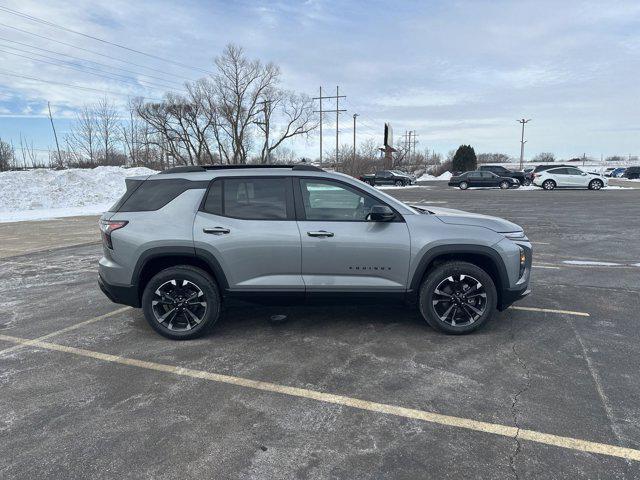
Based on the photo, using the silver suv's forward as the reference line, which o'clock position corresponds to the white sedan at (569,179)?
The white sedan is roughly at 10 o'clock from the silver suv.

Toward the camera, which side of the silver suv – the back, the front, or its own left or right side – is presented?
right

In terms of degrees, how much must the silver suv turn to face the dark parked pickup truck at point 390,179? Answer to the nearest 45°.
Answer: approximately 90° to its left

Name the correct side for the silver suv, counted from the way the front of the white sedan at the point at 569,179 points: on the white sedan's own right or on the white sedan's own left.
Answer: on the white sedan's own right

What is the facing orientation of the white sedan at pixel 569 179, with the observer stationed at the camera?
facing to the right of the viewer
